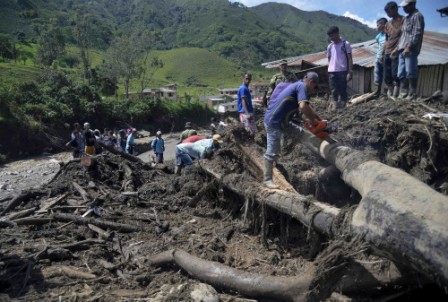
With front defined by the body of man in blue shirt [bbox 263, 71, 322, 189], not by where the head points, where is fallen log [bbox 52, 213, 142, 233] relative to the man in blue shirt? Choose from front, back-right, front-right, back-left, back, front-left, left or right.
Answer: back

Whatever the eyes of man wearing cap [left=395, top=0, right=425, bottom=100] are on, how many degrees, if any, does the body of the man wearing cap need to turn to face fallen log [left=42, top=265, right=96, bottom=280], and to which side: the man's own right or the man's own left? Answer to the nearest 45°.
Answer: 0° — they already face it

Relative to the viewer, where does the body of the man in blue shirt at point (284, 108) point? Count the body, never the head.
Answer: to the viewer's right
